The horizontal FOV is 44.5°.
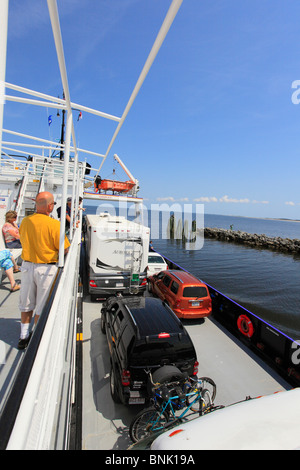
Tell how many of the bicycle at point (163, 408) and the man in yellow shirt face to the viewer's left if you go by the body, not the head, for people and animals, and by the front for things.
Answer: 0

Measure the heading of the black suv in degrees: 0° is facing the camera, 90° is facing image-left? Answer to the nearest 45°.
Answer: approximately 135°

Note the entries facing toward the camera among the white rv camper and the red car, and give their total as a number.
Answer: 0

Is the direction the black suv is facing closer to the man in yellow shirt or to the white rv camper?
the white rv camper

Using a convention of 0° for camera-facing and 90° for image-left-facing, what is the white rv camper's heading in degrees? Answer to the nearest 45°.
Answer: approximately 180°

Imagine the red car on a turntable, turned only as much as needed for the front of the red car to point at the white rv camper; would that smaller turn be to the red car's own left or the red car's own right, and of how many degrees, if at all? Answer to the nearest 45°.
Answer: approximately 45° to the red car's own left

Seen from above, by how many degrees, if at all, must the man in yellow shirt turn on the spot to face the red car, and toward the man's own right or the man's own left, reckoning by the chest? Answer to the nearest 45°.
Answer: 0° — they already face it
